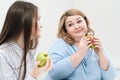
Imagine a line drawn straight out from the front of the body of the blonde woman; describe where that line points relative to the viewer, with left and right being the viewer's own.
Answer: facing the viewer and to the right of the viewer
